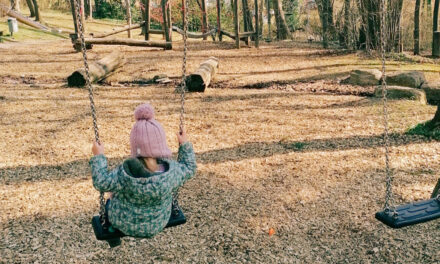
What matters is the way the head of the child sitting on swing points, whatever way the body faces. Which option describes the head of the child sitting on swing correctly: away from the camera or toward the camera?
away from the camera

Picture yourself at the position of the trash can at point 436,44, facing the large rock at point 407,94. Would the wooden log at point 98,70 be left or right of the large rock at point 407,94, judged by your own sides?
right

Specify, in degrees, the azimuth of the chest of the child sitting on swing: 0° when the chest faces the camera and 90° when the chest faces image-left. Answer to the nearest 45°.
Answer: approximately 180°

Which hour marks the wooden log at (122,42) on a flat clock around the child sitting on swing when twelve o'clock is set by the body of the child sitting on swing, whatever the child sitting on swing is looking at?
The wooden log is roughly at 12 o'clock from the child sitting on swing.

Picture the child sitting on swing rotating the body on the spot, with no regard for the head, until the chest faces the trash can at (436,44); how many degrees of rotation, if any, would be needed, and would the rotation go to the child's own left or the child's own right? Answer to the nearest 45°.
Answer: approximately 45° to the child's own right

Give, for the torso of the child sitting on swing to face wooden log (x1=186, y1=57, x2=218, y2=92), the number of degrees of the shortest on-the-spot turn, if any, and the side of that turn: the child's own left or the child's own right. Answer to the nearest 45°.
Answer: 0° — they already face it

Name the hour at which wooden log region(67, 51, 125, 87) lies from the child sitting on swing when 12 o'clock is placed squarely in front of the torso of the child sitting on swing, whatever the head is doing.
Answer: The wooden log is roughly at 12 o'clock from the child sitting on swing.
